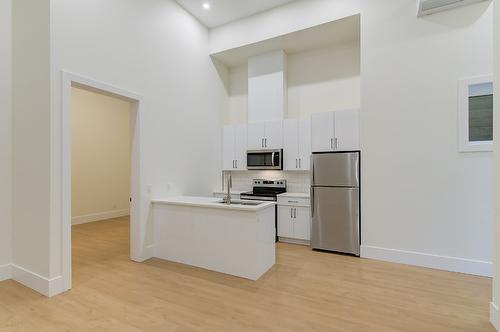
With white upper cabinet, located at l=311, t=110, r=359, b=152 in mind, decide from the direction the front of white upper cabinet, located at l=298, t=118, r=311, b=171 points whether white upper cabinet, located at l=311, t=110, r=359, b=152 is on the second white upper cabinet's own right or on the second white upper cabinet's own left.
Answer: on the second white upper cabinet's own left

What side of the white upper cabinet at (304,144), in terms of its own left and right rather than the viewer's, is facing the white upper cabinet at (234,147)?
right

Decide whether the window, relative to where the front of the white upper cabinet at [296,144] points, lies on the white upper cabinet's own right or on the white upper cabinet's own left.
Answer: on the white upper cabinet's own left

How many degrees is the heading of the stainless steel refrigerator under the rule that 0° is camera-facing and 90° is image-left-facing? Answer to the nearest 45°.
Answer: approximately 0°

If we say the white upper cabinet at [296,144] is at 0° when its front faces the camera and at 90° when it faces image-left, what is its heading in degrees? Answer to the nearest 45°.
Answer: approximately 0°
